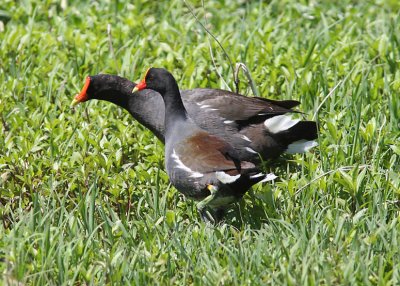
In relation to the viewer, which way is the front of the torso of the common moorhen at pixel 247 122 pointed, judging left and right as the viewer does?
facing to the left of the viewer
